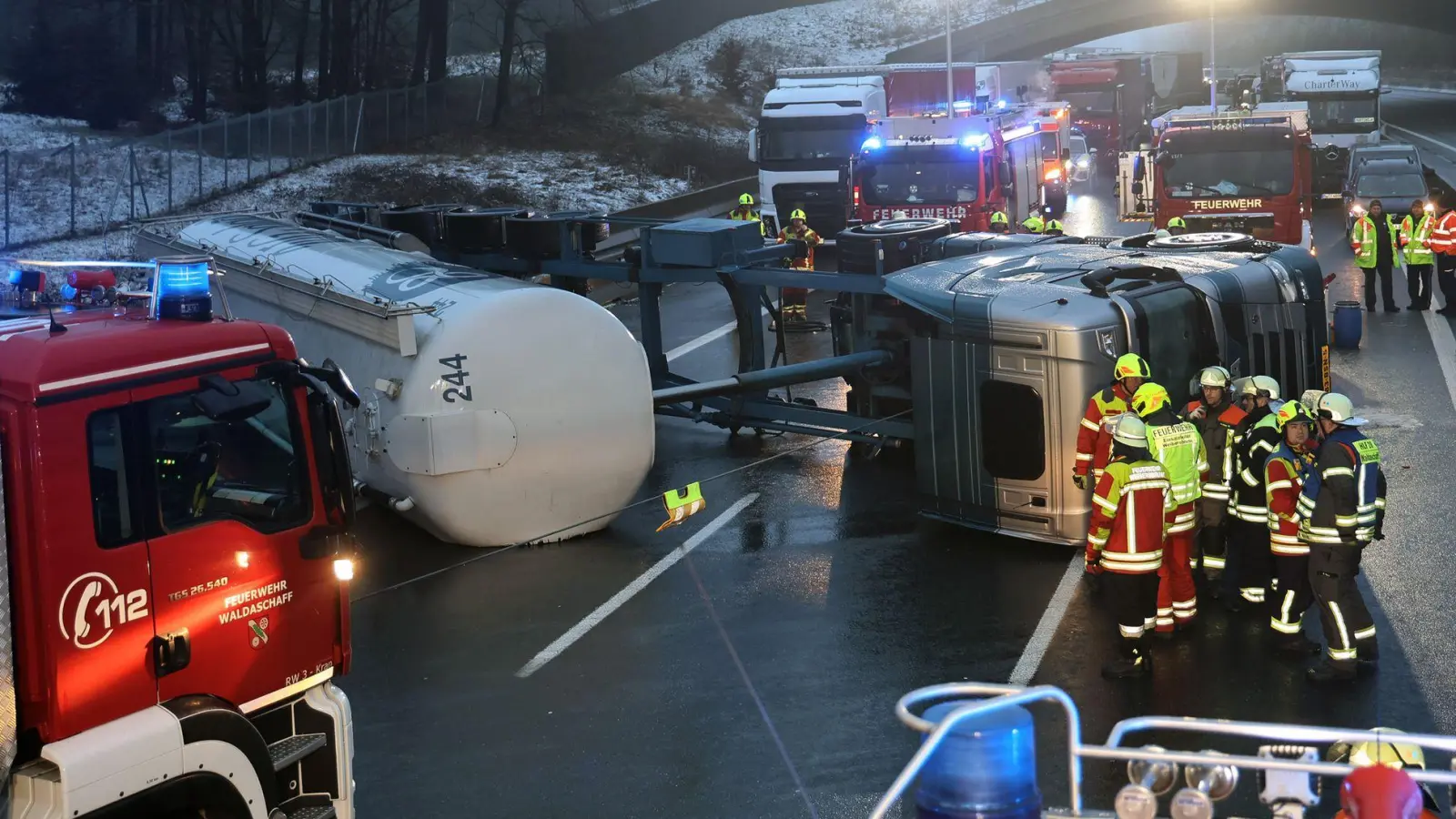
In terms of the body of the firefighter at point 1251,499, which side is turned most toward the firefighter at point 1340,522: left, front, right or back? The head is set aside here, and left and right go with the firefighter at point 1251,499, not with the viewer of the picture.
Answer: left

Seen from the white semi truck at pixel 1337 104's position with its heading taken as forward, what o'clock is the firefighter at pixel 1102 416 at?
The firefighter is roughly at 12 o'clock from the white semi truck.

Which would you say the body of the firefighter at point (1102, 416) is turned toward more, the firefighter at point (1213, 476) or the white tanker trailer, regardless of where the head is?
the firefighter

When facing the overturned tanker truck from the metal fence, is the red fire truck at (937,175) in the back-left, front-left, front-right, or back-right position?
front-left

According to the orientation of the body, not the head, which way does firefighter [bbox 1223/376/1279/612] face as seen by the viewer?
to the viewer's left

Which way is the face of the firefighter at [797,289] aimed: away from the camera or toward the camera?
toward the camera

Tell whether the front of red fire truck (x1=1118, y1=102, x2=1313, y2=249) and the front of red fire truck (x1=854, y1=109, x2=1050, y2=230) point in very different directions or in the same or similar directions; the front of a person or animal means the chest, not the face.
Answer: same or similar directions

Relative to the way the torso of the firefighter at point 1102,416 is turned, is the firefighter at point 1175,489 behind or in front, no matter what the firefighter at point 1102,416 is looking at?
in front

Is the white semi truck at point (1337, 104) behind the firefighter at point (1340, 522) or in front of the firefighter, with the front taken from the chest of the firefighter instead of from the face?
in front

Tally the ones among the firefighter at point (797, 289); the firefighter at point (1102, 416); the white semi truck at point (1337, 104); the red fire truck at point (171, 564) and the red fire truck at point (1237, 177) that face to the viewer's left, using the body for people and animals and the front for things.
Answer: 0

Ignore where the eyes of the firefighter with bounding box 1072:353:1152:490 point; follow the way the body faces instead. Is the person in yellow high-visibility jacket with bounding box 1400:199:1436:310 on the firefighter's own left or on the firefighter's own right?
on the firefighter's own left

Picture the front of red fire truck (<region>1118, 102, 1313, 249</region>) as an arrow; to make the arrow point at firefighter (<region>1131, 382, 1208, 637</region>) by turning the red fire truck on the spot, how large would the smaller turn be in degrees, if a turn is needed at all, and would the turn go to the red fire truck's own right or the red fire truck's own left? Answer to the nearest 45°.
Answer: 0° — it already faces them

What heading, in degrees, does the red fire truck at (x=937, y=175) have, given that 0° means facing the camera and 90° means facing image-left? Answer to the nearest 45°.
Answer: approximately 0°

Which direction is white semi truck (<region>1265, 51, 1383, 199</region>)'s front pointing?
toward the camera

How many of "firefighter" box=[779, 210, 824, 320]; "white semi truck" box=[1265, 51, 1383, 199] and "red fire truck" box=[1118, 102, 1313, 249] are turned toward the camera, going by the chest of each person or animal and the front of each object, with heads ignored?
3

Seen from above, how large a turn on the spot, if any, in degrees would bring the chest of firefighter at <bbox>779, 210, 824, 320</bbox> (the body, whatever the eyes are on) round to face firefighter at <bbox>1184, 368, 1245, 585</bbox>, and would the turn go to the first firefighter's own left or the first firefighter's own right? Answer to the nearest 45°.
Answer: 0° — they already face them

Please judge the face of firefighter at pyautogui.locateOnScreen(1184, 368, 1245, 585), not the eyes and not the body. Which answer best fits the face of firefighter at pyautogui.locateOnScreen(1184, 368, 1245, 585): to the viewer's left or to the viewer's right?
to the viewer's left
